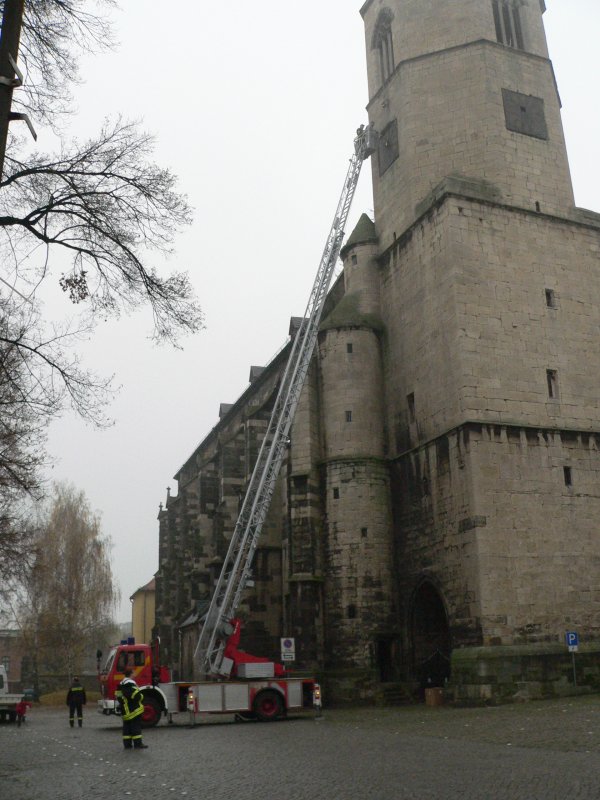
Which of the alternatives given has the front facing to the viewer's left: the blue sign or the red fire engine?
the red fire engine

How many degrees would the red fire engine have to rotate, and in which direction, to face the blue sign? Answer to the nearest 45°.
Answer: approximately 180°

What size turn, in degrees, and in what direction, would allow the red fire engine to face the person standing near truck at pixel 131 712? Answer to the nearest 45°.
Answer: approximately 90° to its left

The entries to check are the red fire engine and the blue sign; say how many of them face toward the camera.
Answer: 1

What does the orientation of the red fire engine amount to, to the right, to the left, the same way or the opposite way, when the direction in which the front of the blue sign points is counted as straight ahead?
to the right

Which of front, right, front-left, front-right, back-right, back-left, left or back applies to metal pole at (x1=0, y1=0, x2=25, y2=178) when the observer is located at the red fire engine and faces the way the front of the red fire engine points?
left

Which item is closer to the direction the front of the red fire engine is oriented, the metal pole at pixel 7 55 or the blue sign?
the metal pole

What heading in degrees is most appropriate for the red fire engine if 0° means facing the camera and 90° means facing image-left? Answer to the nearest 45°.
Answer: approximately 90°

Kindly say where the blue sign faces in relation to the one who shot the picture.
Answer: facing the viewer

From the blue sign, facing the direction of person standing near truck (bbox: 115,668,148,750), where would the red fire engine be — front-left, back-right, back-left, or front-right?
front-right

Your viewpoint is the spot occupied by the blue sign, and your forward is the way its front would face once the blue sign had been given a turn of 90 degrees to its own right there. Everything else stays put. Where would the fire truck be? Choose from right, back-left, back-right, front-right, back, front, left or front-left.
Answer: front

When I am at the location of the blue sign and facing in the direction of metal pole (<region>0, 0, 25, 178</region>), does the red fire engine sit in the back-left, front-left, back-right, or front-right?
front-right
